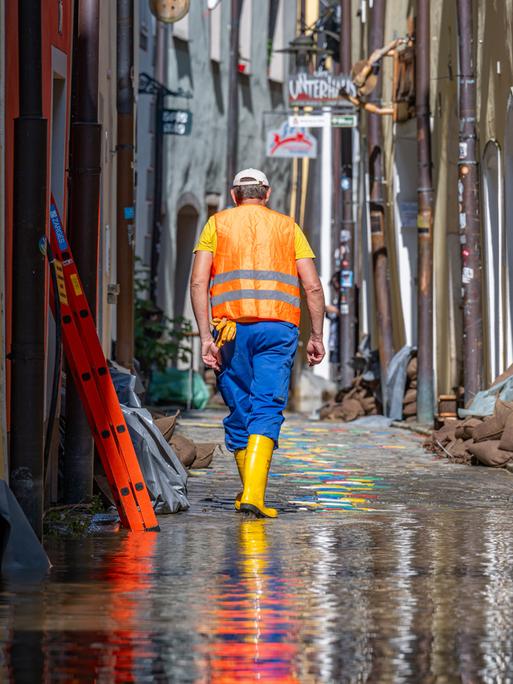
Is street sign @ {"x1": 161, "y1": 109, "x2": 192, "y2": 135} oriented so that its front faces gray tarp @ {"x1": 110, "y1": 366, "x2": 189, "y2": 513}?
yes

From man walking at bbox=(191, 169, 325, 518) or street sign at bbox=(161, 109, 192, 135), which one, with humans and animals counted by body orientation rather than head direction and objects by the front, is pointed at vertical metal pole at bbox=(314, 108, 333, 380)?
the man walking

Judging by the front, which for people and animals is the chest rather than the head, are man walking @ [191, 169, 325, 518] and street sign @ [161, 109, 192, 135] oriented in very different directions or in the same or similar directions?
very different directions

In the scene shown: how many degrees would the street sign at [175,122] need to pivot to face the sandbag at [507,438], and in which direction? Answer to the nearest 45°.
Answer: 0° — it already faces it

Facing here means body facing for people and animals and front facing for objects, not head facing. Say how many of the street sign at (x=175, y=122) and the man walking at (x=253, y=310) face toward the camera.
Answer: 1

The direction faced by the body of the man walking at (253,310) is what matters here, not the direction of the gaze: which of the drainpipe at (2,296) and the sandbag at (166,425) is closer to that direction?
the sandbag

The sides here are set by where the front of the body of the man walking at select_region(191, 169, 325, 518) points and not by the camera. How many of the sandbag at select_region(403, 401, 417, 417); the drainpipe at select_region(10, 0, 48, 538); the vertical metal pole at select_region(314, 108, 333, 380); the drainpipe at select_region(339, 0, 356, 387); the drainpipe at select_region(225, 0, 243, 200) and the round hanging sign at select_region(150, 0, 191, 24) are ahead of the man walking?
5

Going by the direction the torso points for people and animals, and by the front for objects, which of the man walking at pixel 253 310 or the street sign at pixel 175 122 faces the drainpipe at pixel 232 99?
the man walking

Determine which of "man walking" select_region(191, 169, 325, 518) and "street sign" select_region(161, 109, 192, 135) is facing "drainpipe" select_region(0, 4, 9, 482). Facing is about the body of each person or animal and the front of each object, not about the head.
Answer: the street sign

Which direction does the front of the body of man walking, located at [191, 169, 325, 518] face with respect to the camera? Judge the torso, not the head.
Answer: away from the camera

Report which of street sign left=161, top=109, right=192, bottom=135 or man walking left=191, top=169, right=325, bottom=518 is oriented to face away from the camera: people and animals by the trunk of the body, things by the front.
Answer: the man walking

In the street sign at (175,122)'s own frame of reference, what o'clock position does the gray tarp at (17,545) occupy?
The gray tarp is roughly at 12 o'clock from the street sign.

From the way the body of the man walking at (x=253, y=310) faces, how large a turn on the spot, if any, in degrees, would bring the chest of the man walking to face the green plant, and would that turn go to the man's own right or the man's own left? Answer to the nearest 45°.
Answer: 0° — they already face it
